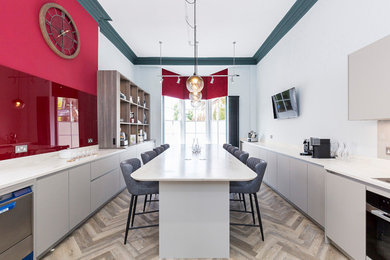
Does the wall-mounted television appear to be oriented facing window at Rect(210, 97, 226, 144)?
no

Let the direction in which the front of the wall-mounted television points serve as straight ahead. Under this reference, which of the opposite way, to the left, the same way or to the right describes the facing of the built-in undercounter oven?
the same way

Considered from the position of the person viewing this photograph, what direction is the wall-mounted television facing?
facing the viewer and to the left of the viewer

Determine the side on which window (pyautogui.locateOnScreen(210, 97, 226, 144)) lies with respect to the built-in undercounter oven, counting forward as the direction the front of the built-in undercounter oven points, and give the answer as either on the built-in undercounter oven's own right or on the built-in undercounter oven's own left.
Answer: on the built-in undercounter oven's own right

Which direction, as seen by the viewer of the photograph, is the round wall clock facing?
facing the viewer and to the right of the viewer

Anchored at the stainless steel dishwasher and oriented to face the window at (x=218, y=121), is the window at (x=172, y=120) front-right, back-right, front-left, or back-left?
front-left

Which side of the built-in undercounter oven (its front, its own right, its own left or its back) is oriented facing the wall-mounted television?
right

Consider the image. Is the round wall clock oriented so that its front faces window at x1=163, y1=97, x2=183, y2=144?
no

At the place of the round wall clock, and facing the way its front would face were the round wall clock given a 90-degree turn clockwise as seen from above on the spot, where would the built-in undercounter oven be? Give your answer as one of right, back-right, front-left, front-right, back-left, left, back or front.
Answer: left

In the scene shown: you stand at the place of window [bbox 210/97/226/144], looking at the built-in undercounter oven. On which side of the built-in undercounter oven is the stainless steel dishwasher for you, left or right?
right

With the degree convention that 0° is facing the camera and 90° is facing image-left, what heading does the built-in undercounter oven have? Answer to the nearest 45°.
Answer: approximately 45°

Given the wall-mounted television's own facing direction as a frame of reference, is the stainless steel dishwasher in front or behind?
in front

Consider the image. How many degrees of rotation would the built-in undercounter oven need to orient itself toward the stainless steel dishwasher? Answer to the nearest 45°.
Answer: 0° — it already faces it

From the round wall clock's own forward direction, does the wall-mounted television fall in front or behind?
in front
